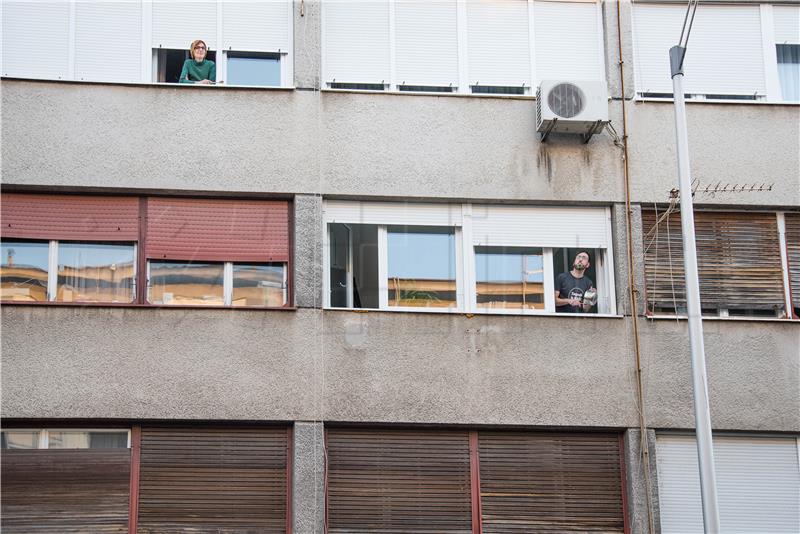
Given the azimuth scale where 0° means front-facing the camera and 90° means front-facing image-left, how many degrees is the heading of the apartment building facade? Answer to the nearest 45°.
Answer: approximately 0°

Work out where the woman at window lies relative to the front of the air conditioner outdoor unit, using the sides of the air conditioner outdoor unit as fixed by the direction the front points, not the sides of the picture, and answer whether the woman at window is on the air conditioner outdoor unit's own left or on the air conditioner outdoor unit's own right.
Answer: on the air conditioner outdoor unit's own right

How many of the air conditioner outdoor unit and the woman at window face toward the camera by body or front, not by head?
2

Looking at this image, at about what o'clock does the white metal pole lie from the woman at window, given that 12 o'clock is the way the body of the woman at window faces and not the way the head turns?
The white metal pole is roughly at 10 o'clock from the woman at window.
